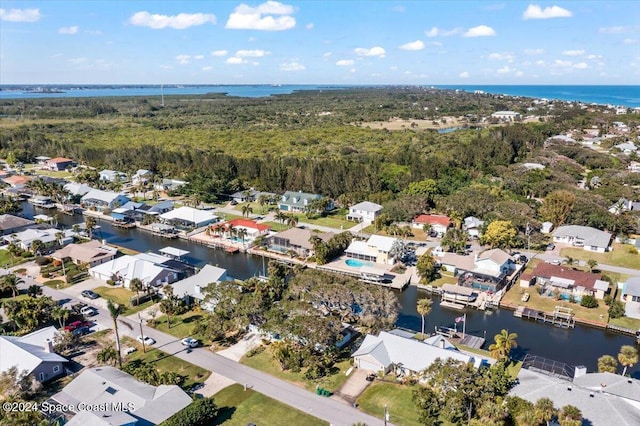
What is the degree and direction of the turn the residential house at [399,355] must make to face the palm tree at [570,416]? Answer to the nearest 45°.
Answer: approximately 90° to its left

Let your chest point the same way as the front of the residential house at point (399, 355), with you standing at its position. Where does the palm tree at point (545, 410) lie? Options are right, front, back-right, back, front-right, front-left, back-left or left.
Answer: left

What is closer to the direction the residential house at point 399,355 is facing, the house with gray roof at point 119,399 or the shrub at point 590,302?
the house with gray roof

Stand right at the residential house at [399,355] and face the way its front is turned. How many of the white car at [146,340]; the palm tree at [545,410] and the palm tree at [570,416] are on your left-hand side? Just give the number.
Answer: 2

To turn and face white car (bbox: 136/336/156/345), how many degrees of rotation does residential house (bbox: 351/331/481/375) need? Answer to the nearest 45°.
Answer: approximately 45° to its right

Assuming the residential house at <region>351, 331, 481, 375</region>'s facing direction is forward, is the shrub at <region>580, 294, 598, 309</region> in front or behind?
behind

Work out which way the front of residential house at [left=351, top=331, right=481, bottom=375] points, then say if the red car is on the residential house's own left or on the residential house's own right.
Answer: on the residential house's own right

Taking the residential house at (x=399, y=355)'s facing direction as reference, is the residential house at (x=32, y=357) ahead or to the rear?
ahead

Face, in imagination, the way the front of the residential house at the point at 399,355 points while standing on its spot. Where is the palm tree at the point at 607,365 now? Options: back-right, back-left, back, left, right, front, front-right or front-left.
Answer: back-left

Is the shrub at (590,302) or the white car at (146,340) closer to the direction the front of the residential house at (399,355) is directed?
the white car

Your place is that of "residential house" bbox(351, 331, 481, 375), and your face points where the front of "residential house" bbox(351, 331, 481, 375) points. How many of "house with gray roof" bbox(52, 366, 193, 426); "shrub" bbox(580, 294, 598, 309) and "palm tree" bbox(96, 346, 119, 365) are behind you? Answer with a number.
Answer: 1

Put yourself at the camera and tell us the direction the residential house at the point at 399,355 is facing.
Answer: facing the viewer and to the left of the viewer

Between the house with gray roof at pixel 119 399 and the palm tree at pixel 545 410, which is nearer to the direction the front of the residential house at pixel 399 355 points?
the house with gray roof
